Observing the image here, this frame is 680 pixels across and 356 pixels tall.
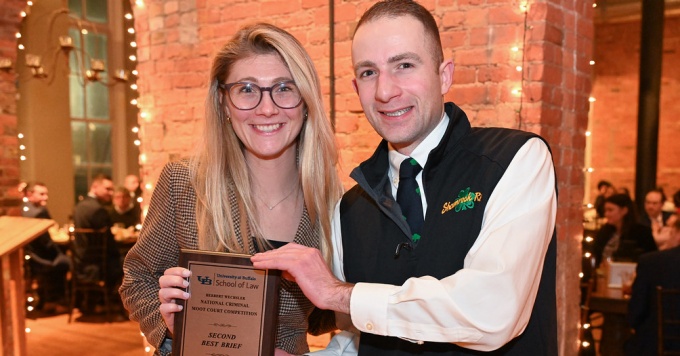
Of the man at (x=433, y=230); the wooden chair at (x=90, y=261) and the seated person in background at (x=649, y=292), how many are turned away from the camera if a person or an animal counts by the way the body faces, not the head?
2

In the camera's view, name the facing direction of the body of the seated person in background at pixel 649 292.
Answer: away from the camera

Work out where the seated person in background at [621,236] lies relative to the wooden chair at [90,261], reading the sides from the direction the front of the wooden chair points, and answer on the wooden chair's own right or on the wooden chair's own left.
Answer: on the wooden chair's own right

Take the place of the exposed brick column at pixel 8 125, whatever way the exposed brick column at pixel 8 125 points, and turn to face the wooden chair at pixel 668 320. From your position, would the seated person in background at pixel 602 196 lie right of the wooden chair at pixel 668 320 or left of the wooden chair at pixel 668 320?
left

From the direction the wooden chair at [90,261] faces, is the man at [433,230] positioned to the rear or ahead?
to the rear

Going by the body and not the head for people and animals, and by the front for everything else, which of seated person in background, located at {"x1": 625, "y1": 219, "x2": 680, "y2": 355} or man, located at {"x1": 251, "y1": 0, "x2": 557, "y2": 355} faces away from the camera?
the seated person in background

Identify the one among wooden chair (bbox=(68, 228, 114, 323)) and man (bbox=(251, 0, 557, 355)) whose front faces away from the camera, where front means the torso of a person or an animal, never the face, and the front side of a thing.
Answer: the wooden chair

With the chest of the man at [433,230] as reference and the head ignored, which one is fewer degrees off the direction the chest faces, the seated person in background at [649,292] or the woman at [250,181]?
the woman

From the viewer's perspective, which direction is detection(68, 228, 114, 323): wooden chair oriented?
away from the camera

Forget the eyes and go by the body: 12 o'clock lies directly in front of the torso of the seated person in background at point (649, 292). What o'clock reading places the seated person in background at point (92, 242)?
the seated person in background at point (92, 242) is roughly at 9 o'clock from the seated person in background at point (649, 292).

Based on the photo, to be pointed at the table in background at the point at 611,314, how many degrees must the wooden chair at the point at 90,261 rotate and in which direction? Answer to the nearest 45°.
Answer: approximately 135° to its right
